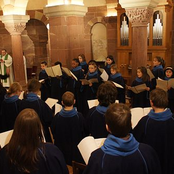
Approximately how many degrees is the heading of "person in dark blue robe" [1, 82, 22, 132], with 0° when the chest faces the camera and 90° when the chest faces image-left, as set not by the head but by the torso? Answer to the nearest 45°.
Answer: approximately 225°

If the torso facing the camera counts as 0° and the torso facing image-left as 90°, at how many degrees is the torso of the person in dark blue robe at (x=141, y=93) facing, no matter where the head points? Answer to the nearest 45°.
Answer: approximately 45°

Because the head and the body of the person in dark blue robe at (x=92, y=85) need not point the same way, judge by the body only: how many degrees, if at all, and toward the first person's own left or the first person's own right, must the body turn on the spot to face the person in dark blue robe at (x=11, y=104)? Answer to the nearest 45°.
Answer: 0° — they already face them

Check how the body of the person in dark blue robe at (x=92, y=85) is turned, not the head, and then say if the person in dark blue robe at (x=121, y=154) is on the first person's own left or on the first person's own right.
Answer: on the first person's own left

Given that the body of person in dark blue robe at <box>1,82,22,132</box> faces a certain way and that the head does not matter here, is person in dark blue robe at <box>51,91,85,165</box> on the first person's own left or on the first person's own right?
on the first person's own right

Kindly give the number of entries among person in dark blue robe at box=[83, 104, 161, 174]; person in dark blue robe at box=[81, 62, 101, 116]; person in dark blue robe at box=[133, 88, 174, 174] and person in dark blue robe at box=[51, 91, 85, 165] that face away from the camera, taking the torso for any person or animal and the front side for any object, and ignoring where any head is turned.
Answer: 3

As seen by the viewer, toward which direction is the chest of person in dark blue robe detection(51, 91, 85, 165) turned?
away from the camera

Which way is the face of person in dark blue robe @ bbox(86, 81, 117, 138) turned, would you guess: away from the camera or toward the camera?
away from the camera

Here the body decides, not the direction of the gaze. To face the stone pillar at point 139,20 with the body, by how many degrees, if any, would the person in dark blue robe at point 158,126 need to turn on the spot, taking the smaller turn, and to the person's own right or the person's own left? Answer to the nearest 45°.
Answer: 0° — they already face it

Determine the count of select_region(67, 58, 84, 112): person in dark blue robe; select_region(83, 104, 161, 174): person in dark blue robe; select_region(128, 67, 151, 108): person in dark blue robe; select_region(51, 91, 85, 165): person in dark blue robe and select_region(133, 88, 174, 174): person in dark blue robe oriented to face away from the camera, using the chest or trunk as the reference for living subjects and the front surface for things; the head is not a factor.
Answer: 3

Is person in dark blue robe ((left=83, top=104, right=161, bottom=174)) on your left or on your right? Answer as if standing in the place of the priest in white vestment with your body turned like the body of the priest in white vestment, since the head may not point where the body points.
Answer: on your left

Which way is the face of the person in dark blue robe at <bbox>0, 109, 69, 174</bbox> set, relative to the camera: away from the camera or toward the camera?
away from the camera

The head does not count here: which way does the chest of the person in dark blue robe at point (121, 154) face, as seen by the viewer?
away from the camera
